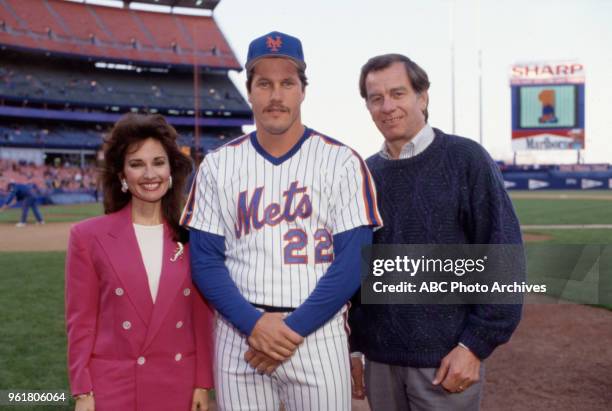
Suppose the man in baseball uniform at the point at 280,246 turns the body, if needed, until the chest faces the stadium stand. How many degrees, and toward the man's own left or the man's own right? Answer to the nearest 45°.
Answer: approximately 180°

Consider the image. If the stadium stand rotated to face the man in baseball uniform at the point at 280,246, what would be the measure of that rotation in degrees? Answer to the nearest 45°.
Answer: approximately 45° to its right

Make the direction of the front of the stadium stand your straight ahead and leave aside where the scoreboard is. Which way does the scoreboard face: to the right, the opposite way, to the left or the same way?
to the right

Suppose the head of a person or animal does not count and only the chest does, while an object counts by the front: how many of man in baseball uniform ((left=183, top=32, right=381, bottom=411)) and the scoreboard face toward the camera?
2

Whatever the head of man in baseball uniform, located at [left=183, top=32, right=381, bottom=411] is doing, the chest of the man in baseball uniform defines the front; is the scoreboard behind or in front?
behind

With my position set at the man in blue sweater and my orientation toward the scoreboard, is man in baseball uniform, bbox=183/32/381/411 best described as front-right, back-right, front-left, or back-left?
back-left

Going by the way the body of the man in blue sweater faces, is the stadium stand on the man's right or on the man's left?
on the man's right

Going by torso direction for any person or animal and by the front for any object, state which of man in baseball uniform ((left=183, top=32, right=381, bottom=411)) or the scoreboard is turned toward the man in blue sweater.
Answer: the scoreboard

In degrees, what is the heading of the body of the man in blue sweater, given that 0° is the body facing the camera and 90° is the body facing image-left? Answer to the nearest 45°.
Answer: approximately 45°

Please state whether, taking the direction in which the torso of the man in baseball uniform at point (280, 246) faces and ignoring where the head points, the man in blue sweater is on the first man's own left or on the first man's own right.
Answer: on the first man's own left

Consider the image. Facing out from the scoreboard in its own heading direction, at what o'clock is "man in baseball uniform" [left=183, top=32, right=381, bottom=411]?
The man in baseball uniform is roughly at 12 o'clock from the scoreboard.

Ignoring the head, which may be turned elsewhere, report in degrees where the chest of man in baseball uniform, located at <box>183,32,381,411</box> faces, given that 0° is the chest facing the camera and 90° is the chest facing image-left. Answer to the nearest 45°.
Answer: approximately 0°
